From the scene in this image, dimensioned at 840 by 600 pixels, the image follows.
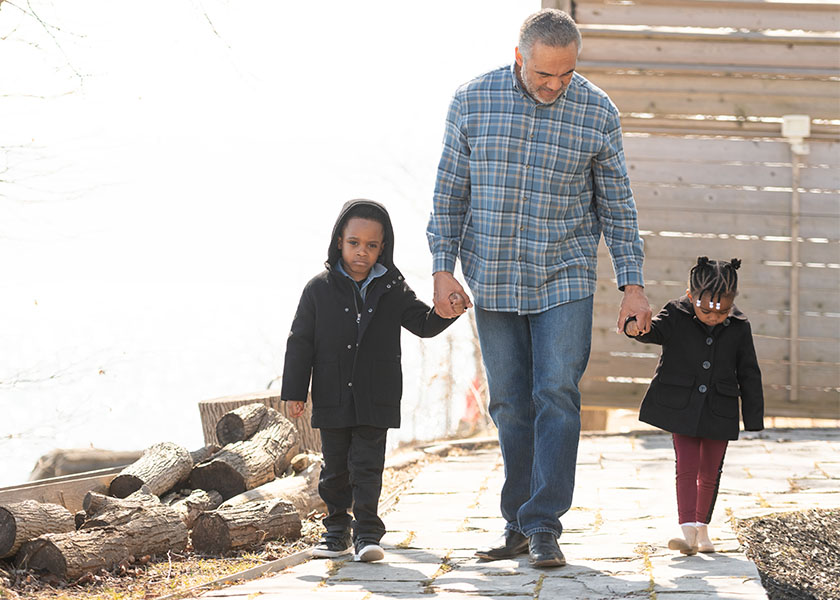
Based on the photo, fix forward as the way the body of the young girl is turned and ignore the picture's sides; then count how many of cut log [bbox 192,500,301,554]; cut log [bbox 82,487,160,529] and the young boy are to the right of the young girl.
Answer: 3

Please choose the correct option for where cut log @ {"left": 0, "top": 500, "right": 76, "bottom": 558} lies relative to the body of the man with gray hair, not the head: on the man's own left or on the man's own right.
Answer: on the man's own right

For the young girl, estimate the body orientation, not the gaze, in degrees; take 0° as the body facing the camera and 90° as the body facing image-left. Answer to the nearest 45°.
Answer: approximately 0°

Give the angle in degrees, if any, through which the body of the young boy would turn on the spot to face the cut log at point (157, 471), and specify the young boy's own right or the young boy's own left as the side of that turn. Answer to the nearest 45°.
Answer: approximately 135° to the young boy's own right

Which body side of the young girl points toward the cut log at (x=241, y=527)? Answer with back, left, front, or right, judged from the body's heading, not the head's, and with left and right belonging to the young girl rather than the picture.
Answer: right

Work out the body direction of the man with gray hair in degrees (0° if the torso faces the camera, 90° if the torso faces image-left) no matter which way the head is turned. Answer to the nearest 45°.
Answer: approximately 0°
